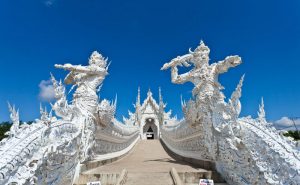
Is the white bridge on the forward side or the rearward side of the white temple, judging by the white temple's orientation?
on the forward side

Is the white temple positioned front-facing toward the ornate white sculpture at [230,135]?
yes

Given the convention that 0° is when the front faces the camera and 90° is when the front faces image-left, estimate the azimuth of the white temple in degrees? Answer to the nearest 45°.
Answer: approximately 0°

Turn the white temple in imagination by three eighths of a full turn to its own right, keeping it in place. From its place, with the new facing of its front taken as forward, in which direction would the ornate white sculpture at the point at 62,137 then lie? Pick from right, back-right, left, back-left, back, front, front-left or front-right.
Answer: back-left
